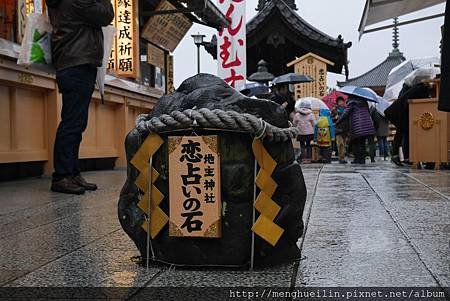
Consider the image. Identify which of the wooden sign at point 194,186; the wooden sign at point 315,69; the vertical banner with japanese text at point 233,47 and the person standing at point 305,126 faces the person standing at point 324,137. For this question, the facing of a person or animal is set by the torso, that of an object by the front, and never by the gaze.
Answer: the wooden sign at point 315,69

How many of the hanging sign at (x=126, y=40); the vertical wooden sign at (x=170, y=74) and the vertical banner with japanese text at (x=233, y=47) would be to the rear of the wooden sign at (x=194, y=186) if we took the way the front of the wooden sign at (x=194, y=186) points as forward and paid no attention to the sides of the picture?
3

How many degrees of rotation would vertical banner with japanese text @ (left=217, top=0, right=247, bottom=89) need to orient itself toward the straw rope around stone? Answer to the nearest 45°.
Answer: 0° — it already faces it

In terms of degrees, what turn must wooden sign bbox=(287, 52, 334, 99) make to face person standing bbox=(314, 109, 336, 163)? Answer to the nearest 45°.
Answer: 0° — it already faces them

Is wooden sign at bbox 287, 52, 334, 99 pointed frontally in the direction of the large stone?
yes
